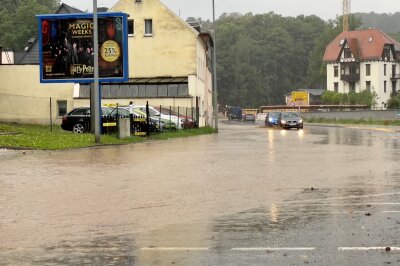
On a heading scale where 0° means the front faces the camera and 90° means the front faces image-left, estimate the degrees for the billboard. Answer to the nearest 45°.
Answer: approximately 0°
